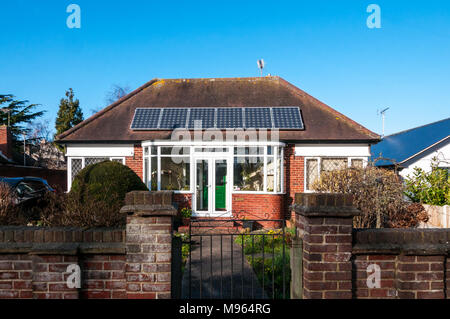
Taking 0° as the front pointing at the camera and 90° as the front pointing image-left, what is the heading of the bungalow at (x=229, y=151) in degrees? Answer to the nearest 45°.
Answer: approximately 0°

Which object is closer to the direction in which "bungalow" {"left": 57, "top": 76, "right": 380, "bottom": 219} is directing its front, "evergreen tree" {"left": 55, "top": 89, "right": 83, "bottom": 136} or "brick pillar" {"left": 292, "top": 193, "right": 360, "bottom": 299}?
the brick pillar

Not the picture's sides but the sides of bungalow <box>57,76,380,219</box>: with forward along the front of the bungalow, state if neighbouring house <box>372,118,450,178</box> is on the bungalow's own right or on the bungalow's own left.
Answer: on the bungalow's own left

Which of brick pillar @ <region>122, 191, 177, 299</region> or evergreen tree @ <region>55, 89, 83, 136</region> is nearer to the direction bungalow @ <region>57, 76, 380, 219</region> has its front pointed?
the brick pillar

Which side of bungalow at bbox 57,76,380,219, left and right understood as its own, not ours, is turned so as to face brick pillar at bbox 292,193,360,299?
front

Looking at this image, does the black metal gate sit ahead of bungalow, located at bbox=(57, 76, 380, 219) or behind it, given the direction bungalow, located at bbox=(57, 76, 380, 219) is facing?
ahead

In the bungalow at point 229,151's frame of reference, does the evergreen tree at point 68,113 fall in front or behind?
behind

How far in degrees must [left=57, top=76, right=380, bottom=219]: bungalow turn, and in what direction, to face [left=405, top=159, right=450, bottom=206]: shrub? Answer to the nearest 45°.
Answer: approximately 45° to its left
